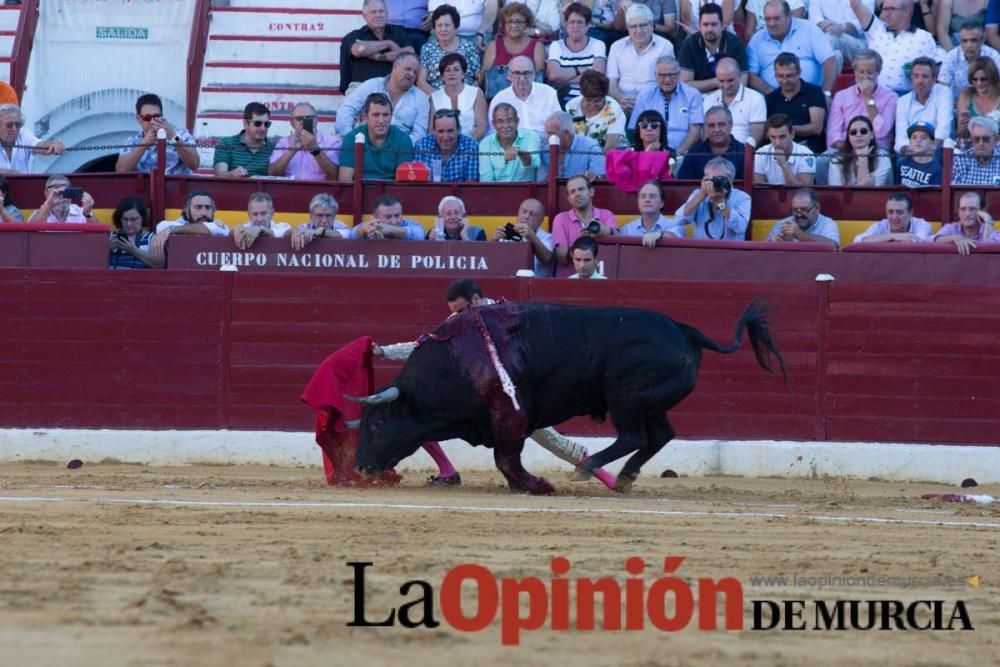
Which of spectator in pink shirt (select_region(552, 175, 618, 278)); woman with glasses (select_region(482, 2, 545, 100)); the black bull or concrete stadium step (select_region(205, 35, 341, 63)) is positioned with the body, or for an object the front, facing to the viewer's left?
the black bull

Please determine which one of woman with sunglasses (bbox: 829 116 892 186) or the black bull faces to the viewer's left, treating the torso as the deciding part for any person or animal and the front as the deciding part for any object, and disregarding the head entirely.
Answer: the black bull

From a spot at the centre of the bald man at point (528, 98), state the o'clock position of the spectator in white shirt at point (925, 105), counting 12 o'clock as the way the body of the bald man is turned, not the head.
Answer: The spectator in white shirt is roughly at 9 o'clock from the bald man.

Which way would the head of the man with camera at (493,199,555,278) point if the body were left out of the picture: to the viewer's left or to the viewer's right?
to the viewer's left

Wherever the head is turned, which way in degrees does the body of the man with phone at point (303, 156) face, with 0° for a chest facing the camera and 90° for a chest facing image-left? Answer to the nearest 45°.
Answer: approximately 0°

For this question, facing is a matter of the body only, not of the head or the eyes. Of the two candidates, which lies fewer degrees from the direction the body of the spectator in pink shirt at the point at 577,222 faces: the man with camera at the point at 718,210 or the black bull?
the black bull

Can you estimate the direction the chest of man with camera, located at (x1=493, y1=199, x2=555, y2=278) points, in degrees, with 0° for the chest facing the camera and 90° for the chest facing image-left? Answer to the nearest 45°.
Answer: approximately 45°
